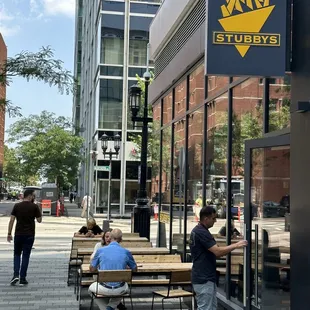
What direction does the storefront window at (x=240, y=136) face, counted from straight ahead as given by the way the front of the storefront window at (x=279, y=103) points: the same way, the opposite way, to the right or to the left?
the same way

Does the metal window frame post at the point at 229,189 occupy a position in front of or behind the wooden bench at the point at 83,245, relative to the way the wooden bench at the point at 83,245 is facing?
in front

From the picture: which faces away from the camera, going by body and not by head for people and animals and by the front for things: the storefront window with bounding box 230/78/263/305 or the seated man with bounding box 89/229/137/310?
the seated man

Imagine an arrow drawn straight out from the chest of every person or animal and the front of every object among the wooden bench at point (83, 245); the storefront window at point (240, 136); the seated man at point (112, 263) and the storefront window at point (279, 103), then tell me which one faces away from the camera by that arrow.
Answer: the seated man

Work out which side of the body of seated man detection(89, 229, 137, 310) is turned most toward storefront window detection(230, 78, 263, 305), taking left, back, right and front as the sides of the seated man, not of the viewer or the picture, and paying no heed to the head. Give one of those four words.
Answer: right

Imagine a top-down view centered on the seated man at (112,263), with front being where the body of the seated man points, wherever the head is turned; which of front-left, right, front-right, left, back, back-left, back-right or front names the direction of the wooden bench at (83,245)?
front

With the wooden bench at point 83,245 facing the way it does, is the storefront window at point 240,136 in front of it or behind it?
in front

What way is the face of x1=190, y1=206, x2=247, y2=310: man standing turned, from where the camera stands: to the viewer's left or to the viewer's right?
to the viewer's right
